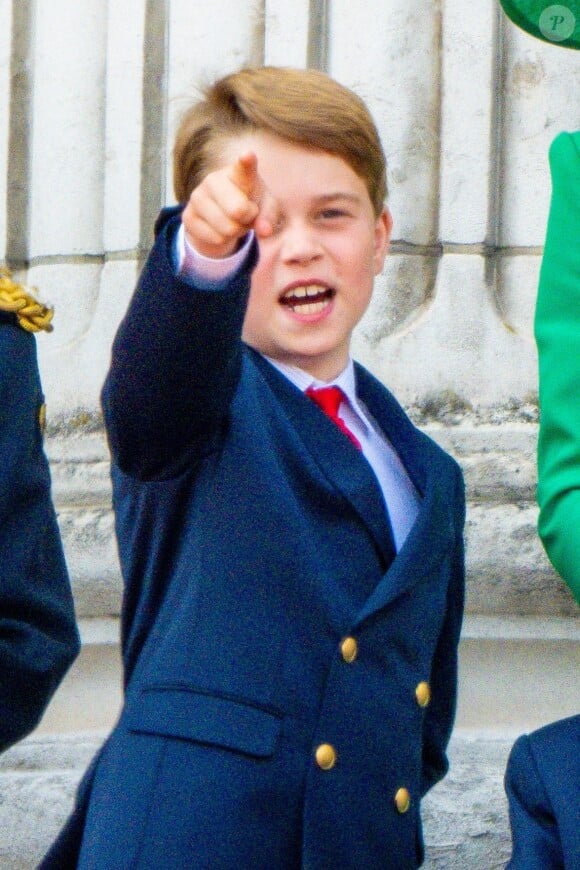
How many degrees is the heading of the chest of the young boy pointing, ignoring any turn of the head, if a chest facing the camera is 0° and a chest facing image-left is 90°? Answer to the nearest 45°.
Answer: approximately 315°
